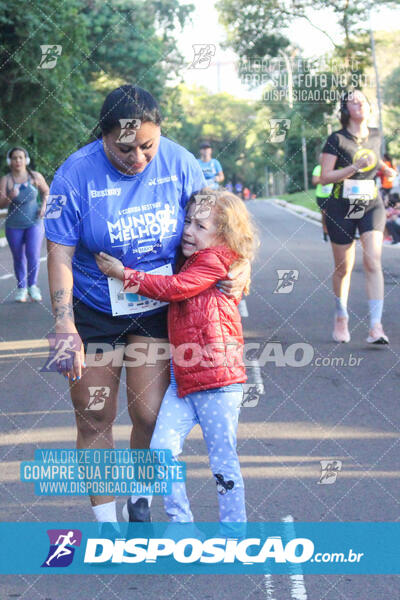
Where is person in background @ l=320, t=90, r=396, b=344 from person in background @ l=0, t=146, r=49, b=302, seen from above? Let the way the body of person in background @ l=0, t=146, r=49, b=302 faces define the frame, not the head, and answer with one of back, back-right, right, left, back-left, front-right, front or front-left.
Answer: front-left

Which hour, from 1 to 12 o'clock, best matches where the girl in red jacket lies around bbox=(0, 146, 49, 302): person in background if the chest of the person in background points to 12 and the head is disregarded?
The girl in red jacket is roughly at 12 o'clock from the person in background.

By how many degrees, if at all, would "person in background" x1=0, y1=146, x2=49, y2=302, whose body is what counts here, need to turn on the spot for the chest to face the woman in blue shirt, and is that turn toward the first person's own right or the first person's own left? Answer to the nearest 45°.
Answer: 0° — they already face them

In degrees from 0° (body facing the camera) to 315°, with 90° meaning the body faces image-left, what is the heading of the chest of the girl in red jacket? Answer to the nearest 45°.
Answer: approximately 90°

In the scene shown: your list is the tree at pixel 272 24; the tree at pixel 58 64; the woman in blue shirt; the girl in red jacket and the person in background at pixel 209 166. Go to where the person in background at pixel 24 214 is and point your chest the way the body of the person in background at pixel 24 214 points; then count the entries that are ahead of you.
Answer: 2

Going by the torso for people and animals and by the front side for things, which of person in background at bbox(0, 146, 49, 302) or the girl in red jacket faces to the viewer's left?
the girl in red jacket

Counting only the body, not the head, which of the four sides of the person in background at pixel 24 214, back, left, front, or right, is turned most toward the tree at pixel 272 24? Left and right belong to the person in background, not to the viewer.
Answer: back

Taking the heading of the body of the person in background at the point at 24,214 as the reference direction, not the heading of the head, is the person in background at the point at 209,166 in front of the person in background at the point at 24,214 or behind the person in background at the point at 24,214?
behind

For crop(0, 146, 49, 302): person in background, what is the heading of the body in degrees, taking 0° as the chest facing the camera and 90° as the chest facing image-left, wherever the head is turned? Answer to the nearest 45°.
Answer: approximately 0°

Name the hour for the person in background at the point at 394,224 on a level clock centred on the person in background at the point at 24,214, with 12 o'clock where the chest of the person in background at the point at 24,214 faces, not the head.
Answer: the person in background at the point at 394,224 is roughly at 8 o'clock from the person in background at the point at 24,214.
